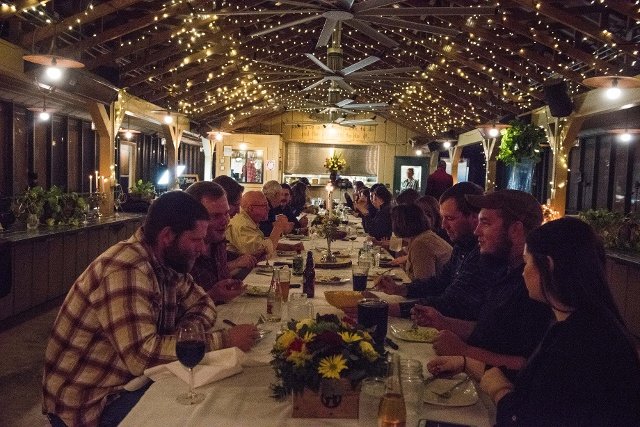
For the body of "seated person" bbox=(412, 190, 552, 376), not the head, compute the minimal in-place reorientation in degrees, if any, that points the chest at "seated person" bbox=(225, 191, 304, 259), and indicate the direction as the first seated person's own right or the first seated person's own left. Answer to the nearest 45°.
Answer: approximately 45° to the first seated person's own right

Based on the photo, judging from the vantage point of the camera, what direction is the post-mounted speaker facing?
facing the viewer and to the left of the viewer

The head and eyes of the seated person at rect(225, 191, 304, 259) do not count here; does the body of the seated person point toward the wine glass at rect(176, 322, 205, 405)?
no

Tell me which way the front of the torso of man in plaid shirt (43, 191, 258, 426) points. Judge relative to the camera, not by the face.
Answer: to the viewer's right

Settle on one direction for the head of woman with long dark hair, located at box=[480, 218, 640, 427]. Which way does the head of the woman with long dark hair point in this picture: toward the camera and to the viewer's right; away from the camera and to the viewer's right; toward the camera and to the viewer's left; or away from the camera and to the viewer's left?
away from the camera and to the viewer's left

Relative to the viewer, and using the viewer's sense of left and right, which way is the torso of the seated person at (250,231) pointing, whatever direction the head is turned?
facing to the right of the viewer

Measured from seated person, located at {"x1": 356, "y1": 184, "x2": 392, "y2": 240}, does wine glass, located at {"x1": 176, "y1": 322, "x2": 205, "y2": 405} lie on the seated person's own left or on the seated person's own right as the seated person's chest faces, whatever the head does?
on the seated person's own left

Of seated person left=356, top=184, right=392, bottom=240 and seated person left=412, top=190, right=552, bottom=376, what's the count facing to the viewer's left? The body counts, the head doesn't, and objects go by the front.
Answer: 2

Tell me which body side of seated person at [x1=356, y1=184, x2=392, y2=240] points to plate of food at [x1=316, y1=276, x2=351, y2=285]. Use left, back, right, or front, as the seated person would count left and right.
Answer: left

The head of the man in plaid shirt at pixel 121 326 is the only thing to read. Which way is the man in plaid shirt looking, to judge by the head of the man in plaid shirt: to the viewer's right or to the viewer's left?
to the viewer's right

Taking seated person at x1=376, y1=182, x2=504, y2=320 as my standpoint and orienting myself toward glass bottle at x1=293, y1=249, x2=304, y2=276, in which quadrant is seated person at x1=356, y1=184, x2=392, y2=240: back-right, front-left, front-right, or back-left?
front-right

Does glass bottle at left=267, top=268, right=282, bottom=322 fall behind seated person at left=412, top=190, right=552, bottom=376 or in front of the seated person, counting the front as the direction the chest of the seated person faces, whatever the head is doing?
in front

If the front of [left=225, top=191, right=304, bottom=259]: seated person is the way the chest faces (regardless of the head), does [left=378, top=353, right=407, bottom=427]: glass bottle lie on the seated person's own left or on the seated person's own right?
on the seated person's own right

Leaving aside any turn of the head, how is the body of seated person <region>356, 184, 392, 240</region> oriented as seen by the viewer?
to the viewer's left

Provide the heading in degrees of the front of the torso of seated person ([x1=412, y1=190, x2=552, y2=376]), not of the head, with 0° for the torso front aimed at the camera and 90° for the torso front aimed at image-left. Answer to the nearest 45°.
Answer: approximately 90°

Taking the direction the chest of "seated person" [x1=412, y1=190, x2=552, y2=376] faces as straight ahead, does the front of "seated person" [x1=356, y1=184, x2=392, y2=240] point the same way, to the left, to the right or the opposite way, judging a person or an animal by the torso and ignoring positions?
the same way

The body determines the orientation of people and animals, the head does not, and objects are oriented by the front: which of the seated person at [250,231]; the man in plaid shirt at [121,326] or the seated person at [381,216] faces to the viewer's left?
the seated person at [381,216]

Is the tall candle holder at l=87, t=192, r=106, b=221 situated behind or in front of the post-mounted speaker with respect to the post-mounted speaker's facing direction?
in front

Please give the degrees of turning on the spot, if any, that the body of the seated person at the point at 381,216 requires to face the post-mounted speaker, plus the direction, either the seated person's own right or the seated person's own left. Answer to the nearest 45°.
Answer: approximately 135° to the seated person's own right
